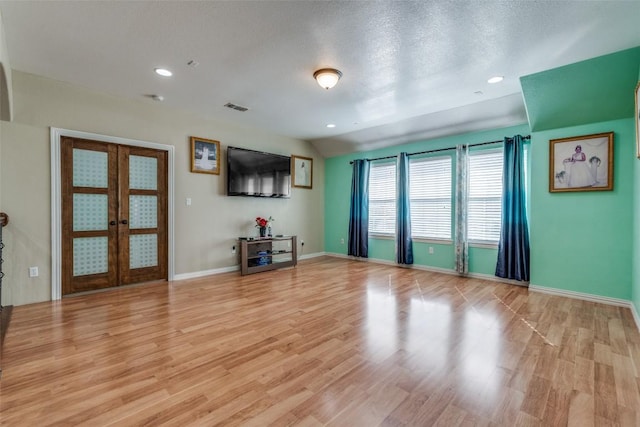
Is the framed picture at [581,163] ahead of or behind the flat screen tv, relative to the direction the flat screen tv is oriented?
ahead

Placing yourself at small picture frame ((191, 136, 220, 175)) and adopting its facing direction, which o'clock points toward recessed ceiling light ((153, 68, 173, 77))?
The recessed ceiling light is roughly at 2 o'clock from the small picture frame.

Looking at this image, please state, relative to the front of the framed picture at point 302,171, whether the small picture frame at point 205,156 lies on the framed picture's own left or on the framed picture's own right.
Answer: on the framed picture's own right

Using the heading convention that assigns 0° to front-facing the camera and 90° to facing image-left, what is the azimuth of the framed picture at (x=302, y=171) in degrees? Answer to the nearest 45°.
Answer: approximately 315°

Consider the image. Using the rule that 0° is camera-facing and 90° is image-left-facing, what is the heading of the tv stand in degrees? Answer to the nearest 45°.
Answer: approximately 315°
